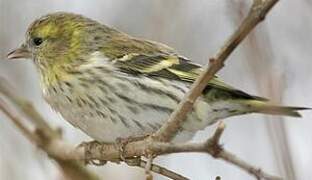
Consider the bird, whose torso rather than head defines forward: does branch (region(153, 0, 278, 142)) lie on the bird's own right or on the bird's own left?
on the bird's own left

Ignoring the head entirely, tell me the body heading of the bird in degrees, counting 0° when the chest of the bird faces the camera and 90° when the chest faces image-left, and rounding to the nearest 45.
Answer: approximately 90°
